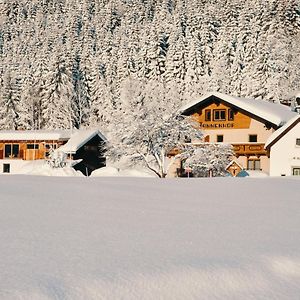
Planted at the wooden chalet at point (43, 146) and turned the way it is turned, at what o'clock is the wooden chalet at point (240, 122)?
the wooden chalet at point (240, 122) is roughly at 10 o'clock from the wooden chalet at point (43, 146).

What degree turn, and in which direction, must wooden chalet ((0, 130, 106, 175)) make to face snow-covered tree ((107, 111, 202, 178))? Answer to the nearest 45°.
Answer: approximately 45° to its left

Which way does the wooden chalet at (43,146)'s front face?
toward the camera

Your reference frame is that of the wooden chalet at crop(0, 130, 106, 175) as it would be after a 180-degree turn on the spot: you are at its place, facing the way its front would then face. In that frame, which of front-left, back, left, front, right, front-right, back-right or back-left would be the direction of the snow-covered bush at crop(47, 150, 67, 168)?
back
